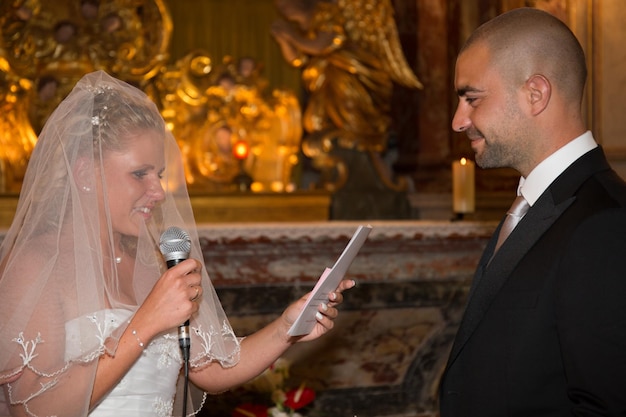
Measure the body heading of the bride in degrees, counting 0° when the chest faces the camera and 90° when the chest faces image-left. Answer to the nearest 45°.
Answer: approximately 315°

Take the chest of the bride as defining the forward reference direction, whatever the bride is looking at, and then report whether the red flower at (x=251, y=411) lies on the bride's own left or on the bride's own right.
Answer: on the bride's own left

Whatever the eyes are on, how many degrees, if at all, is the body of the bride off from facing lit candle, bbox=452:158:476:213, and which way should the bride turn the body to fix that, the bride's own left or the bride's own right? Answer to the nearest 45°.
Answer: approximately 90° to the bride's own left

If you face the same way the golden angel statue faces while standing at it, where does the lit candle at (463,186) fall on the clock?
The lit candle is roughly at 8 o'clock from the golden angel statue.
